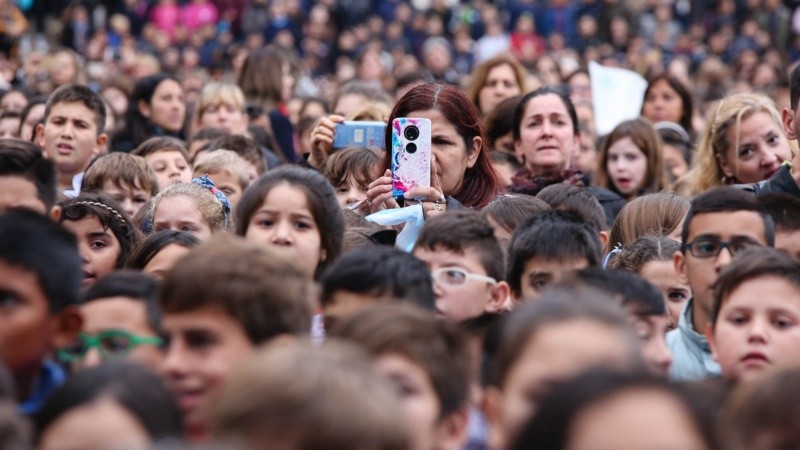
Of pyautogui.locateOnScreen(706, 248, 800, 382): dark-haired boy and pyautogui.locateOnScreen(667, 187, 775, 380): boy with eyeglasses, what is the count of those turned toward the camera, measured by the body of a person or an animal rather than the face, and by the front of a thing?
2

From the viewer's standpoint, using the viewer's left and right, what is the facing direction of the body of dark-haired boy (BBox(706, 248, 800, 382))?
facing the viewer

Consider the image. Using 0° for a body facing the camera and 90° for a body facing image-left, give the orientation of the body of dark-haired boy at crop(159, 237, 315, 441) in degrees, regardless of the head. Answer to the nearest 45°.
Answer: approximately 45°

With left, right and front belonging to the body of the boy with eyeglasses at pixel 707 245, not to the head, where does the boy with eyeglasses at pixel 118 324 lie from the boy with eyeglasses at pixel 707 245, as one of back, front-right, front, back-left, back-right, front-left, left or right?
front-right

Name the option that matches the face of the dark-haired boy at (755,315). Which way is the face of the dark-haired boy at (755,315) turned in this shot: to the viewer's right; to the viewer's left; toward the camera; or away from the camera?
toward the camera

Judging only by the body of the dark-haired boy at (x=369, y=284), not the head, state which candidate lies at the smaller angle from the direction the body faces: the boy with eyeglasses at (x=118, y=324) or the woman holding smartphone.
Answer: the boy with eyeglasses

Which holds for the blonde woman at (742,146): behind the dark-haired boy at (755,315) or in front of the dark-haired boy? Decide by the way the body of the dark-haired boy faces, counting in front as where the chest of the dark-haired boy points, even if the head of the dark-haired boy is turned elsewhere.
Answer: behind

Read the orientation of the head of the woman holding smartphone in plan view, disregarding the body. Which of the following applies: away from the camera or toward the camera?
toward the camera

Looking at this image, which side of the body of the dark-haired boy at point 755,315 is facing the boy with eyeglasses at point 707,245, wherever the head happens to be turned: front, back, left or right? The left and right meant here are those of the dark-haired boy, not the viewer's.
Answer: back

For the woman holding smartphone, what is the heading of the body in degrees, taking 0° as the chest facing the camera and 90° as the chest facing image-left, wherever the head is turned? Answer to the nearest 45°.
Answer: approximately 45°

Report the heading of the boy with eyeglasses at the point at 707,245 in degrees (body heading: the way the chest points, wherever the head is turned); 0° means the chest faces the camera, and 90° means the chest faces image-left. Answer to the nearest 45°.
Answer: approximately 0°

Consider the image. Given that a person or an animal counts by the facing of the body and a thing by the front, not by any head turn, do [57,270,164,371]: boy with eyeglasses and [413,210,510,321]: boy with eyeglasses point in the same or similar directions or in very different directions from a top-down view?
same or similar directions

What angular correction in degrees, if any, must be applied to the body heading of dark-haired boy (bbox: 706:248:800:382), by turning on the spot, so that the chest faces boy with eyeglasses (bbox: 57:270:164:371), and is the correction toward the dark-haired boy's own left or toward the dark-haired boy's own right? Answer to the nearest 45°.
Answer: approximately 45° to the dark-haired boy's own right

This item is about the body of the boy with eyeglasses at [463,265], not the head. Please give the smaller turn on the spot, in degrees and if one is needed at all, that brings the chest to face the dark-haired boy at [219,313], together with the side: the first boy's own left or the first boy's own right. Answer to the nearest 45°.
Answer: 0° — they already face them

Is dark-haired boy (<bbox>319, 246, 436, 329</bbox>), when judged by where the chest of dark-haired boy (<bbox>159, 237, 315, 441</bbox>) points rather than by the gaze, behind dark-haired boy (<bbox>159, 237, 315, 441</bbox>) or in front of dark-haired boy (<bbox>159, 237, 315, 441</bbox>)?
behind
